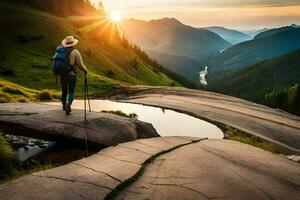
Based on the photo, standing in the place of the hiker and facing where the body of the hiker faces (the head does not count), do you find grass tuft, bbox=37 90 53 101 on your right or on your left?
on your left

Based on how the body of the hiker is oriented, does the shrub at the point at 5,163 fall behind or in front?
behind

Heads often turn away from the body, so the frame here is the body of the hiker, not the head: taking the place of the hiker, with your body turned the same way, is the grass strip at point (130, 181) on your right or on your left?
on your right

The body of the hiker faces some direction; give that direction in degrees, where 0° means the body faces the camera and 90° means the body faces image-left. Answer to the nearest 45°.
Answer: approximately 225°

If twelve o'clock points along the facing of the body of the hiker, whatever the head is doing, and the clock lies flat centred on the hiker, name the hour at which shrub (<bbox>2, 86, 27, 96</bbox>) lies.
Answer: The shrub is roughly at 10 o'clock from the hiker.

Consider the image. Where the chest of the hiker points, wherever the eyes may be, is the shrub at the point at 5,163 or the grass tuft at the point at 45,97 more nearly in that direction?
the grass tuft
